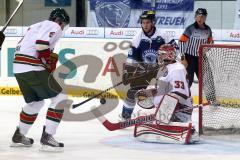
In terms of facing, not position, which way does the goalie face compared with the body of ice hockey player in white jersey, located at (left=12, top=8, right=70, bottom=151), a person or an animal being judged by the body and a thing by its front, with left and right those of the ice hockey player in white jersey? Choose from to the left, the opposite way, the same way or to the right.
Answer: the opposite way

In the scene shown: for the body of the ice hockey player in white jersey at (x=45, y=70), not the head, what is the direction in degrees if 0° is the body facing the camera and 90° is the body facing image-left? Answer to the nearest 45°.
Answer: approximately 270°

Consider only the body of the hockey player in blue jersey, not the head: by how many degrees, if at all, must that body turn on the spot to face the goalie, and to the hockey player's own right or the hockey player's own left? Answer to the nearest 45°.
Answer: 0° — they already face them

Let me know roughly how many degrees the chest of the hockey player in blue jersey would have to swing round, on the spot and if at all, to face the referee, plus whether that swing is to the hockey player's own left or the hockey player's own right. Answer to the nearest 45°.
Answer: approximately 135° to the hockey player's own left

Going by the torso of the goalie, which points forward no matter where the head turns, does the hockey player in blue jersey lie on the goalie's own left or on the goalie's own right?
on the goalie's own right
